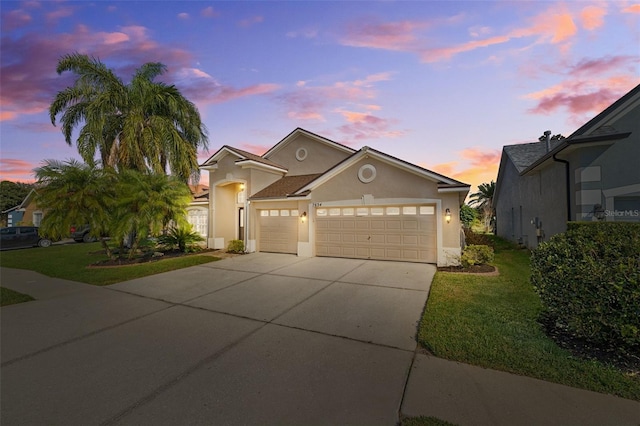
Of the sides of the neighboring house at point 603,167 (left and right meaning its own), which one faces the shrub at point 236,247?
right

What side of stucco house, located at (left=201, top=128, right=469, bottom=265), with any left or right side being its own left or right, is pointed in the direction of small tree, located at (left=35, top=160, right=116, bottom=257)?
right

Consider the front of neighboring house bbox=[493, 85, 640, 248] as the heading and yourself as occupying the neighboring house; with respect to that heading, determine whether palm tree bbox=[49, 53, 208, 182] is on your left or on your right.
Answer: on your right

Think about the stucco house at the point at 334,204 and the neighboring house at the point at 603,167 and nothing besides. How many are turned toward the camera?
2

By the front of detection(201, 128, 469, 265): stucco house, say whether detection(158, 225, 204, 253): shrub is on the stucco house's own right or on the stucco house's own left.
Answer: on the stucco house's own right

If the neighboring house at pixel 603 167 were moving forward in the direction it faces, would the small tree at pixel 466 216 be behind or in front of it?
behind

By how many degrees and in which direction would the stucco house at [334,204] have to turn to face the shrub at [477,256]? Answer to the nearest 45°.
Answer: approximately 45° to its left

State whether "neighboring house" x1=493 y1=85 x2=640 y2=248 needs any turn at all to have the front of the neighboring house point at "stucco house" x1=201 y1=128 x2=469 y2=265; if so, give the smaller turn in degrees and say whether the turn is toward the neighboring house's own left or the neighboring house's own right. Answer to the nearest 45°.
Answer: approximately 90° to the neighboring house's own right

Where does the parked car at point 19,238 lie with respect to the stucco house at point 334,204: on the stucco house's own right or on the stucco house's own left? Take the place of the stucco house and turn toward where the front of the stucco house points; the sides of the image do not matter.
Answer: on the stucco house's own right

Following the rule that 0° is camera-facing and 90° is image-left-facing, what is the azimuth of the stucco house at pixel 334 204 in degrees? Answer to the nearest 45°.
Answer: approximately 0°
